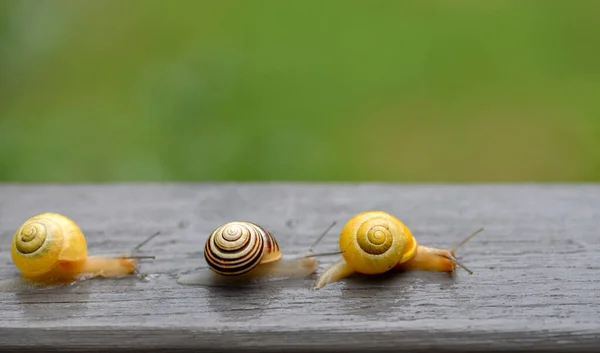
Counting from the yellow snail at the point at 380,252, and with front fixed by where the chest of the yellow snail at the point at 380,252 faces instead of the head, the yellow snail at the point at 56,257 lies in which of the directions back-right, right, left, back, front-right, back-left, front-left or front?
back

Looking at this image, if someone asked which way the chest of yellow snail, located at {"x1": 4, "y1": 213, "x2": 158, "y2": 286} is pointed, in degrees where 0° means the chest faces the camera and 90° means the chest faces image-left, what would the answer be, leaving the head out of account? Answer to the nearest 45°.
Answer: approximately 270°

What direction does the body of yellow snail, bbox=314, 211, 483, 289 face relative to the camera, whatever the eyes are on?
to the viewer's right

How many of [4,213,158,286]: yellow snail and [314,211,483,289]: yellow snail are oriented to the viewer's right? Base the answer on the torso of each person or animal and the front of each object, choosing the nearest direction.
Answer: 2

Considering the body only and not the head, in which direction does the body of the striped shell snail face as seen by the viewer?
to the viewer's right
